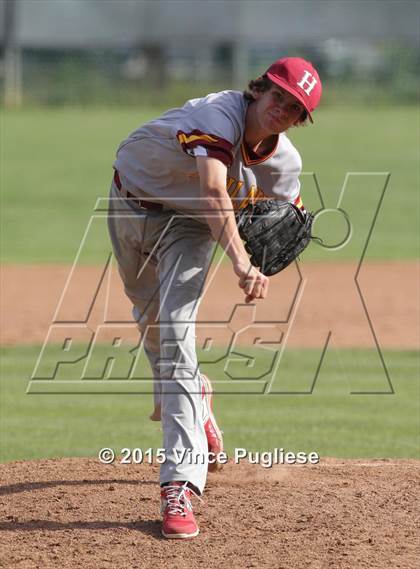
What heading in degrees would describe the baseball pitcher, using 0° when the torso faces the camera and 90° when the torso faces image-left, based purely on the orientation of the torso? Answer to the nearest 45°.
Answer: approximately 315°
